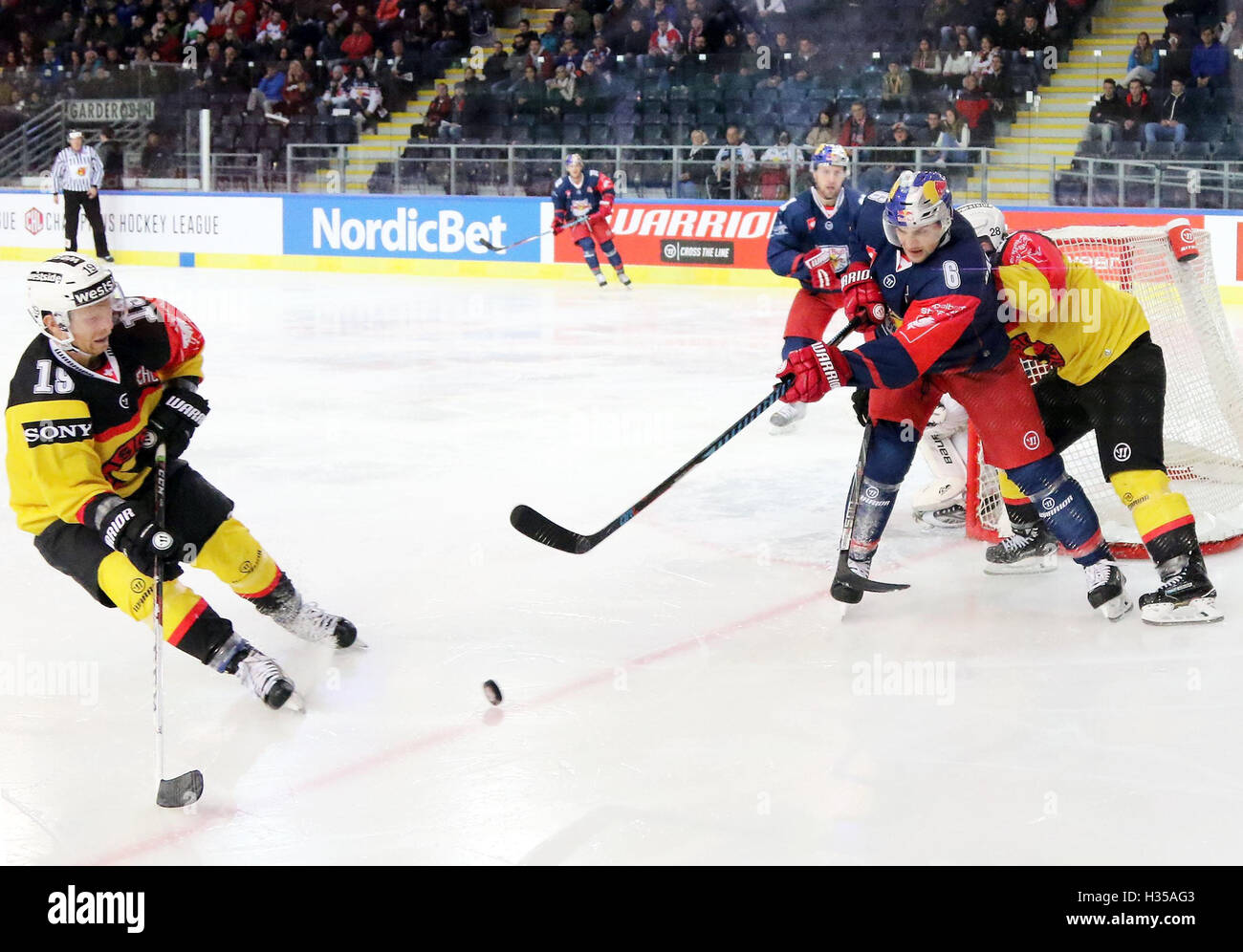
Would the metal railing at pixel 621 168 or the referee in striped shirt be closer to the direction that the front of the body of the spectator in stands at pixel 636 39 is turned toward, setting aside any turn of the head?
the metal railing

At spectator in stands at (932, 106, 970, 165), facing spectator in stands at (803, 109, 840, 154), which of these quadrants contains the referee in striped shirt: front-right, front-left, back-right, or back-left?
front-left

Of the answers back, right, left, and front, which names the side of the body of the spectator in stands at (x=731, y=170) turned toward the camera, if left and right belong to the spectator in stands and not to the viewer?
front

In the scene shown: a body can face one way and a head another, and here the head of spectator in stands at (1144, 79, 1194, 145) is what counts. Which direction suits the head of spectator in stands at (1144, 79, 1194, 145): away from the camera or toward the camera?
toward the camera

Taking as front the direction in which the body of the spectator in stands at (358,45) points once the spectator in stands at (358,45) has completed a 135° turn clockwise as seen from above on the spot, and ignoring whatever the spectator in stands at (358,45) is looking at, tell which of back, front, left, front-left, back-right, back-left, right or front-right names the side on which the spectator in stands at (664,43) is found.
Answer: back

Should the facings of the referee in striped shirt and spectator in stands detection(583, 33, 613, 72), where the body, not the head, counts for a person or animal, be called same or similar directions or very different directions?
same or similar directions

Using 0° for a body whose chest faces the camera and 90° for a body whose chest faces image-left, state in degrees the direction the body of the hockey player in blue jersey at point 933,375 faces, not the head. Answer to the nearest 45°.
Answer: approximately 45°

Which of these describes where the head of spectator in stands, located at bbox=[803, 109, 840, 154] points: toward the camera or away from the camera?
toward the camera

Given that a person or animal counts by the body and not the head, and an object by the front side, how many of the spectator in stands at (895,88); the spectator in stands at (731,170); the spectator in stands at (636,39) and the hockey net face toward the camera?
3

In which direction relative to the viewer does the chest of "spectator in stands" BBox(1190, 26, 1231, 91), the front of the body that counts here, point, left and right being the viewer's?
facing the viewer

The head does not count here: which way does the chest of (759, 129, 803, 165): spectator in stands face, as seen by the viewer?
toward the camera
